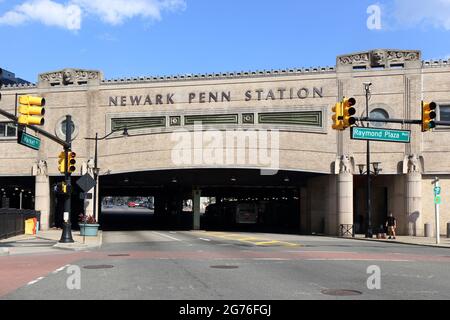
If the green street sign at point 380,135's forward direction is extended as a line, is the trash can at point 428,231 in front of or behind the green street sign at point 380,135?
behind

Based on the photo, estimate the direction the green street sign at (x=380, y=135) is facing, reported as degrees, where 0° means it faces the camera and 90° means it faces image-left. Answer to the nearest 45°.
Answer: approximately 0°

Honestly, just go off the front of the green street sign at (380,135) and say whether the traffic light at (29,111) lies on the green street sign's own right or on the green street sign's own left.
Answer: on the green street sign's own right

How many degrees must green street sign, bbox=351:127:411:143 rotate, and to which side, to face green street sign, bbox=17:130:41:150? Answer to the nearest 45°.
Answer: approximately 45° to its right
